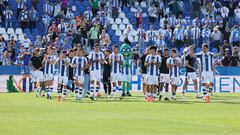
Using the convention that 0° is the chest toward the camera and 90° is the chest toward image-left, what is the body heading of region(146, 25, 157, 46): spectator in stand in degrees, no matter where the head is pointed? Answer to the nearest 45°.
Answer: approximately 0°

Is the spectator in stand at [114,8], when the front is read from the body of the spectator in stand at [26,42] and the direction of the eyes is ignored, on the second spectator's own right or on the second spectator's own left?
on the second spectator's own left

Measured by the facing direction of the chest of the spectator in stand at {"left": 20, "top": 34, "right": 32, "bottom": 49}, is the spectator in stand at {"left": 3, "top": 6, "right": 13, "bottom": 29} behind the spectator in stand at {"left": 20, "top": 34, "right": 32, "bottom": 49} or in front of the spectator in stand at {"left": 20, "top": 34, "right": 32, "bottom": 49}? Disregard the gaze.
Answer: behind

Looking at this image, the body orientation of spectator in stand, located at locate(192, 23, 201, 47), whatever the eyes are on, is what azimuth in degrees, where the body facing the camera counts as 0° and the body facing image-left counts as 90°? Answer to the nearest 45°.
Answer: approximately 0°

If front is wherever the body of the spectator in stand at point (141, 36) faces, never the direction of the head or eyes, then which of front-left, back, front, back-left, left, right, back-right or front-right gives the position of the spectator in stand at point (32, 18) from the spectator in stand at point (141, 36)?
right

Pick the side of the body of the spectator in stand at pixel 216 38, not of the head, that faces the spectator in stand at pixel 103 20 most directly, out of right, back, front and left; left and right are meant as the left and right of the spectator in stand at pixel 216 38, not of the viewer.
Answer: right

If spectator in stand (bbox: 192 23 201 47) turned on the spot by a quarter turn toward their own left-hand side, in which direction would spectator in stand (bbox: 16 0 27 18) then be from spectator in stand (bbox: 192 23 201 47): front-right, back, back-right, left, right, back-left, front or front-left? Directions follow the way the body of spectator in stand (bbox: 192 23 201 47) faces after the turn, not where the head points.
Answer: back

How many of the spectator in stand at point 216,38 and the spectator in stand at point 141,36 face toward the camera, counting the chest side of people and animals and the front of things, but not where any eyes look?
2

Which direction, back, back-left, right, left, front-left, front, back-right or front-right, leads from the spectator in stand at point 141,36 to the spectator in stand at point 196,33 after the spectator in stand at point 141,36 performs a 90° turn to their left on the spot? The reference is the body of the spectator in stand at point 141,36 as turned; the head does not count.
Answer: front
